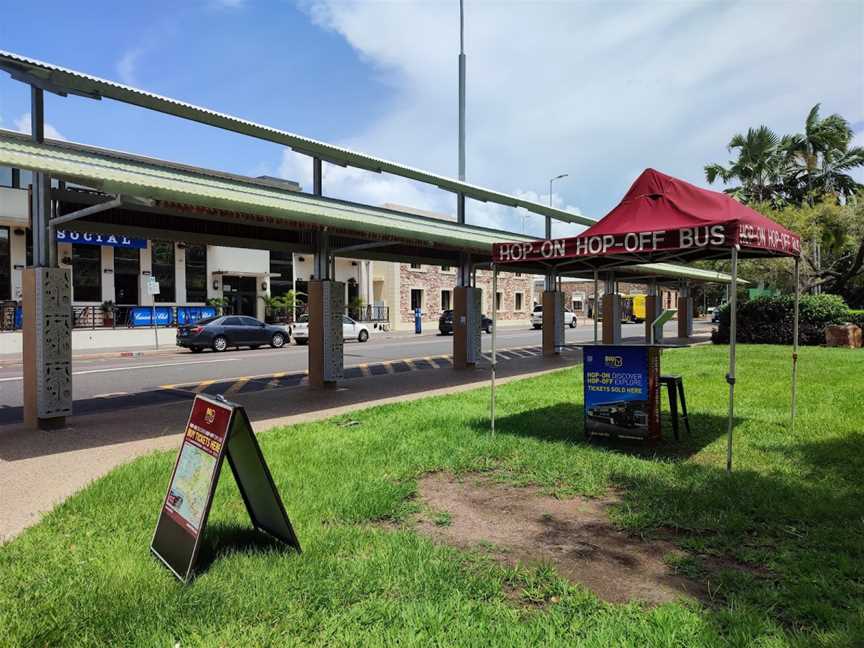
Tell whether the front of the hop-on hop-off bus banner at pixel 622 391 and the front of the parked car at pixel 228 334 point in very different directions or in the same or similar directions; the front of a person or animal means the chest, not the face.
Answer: very different directions

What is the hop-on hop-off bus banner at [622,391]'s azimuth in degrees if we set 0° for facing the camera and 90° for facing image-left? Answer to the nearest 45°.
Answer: approximately 0°

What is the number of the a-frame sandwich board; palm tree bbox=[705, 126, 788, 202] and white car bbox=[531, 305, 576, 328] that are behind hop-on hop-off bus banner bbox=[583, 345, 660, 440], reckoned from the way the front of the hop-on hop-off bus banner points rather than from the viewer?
2

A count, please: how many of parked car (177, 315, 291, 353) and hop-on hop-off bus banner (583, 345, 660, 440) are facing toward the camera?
1
